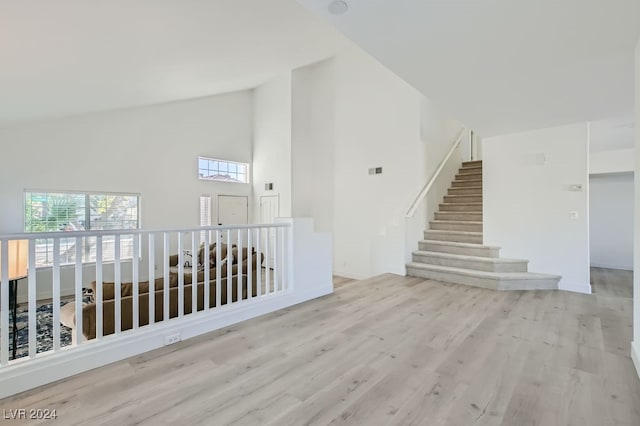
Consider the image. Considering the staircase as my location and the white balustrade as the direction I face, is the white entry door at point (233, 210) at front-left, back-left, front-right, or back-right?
front-right

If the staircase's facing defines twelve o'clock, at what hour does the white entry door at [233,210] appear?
The white entry door is roughly at 3 o'clock from the staircase.

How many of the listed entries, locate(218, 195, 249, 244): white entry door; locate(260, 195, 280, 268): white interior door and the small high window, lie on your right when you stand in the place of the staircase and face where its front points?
3

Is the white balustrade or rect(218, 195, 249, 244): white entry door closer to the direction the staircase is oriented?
the white balustrade

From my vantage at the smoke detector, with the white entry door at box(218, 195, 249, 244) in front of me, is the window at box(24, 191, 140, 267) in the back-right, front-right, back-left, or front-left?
front-left

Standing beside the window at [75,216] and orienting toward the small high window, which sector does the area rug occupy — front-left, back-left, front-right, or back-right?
back-right

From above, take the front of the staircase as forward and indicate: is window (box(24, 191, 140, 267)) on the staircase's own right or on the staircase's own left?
on the staircase's own right

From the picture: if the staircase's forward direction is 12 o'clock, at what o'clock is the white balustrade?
The white balustrade is roughly at 1 o'clock from the staircase.

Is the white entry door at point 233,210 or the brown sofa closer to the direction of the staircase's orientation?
the brown sofa

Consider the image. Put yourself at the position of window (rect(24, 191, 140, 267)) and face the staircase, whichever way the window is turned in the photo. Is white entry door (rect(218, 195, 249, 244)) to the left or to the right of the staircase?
left

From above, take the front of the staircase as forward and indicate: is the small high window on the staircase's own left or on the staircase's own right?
on the staircase's own right

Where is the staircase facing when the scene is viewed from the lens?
facing the viewer

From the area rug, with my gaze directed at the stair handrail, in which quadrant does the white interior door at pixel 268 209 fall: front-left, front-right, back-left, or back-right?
front-left

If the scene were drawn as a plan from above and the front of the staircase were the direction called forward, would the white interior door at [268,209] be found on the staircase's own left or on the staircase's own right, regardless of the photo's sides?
on the staircase's own right
